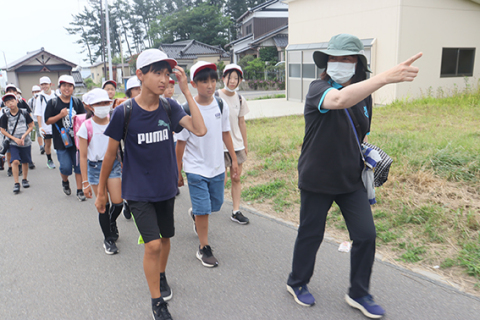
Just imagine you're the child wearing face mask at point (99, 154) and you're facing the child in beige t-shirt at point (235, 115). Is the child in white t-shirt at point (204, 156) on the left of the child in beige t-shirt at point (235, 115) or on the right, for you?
right

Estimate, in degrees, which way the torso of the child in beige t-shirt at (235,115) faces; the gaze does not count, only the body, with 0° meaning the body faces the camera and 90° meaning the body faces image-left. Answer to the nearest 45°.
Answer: approximately 0°

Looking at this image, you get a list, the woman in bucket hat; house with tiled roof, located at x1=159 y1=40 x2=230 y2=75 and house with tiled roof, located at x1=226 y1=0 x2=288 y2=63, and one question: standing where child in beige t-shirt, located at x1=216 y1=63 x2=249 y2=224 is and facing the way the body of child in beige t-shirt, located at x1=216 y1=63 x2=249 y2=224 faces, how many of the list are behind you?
2

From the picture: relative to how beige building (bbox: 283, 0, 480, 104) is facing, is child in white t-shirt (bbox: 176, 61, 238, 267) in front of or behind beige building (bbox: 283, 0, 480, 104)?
in front

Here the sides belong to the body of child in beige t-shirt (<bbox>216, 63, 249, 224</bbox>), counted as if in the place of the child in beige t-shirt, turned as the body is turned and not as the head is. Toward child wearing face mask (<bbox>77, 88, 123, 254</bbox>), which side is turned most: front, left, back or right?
right

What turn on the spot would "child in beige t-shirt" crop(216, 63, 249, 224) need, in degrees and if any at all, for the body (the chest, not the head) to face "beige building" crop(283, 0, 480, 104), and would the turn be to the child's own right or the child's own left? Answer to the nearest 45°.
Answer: approximately 135° to the child's own left

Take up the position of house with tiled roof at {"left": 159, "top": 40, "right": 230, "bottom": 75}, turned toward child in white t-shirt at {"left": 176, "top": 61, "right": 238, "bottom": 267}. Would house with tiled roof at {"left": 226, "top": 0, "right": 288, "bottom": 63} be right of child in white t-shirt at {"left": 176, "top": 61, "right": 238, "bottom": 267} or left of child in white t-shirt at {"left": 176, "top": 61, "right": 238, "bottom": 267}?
left

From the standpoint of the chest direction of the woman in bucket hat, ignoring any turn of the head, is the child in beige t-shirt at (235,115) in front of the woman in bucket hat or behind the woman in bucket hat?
behind

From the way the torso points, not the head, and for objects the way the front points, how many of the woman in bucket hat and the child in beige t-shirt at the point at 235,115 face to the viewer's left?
0
